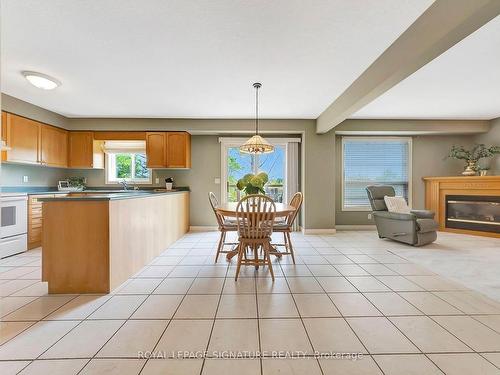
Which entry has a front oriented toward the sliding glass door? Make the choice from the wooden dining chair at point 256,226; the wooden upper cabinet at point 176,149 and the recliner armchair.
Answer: the wooden dining chair

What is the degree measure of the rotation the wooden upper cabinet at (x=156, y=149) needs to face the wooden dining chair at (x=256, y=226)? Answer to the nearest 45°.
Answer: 0° — it already faces it

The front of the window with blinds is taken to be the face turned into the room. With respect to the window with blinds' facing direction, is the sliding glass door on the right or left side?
on its right

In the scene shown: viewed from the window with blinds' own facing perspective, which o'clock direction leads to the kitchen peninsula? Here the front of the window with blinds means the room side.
The kitchen peninsula is roughly at 1 o'clock from the window with blinds.

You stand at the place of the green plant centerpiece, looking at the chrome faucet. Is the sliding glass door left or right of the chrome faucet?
right

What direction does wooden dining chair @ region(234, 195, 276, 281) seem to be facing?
away from the camera

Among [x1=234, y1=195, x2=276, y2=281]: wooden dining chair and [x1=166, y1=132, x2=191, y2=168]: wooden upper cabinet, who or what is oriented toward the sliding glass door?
the wooden dining chair

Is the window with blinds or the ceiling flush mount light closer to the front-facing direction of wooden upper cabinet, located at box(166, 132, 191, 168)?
the ceiling flush mount light

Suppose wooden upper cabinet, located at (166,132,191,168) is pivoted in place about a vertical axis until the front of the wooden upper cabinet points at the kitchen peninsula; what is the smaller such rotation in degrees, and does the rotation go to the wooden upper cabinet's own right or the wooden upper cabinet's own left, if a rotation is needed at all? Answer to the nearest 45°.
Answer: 0° — it already faces it
